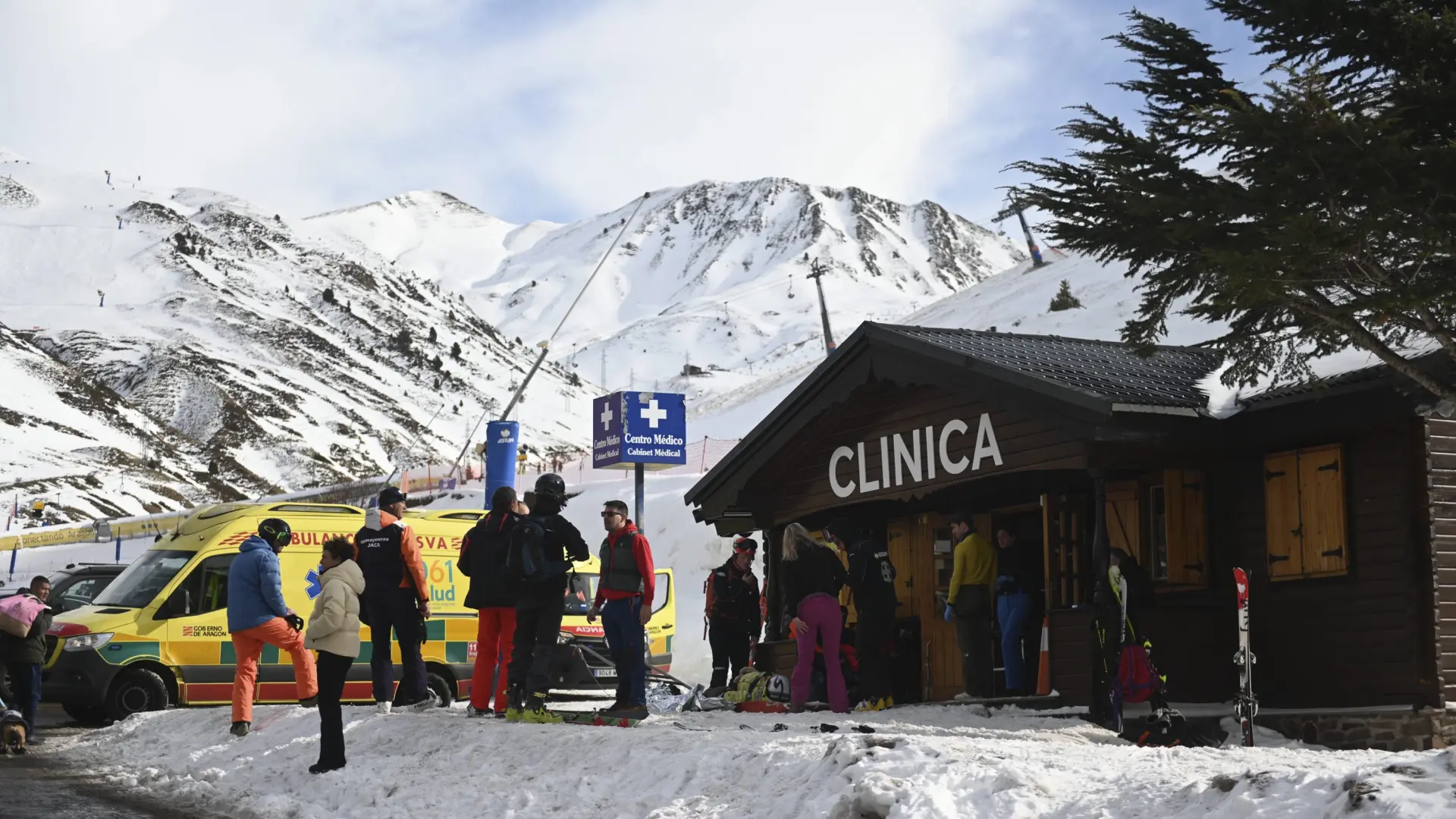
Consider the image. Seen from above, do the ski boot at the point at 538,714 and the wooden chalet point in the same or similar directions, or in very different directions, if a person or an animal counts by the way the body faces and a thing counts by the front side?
very different directions

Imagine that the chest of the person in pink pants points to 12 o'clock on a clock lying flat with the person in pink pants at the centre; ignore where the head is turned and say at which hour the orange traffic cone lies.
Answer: The orange traffic cone is roughly at 2 o'clock from the person in pink pants.

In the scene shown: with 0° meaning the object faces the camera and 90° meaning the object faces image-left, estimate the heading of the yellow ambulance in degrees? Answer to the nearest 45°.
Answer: approximately 45°

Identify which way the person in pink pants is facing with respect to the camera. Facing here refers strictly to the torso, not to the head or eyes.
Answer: away from the camera

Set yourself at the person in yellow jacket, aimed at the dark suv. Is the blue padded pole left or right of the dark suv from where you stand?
right

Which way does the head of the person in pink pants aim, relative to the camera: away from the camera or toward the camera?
away from the camera

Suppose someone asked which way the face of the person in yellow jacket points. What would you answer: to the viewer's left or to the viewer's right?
to the viewer's left
